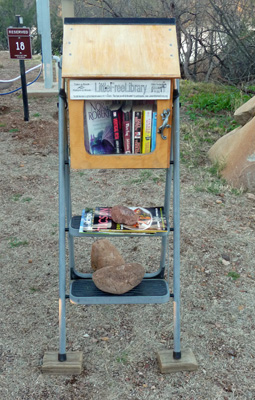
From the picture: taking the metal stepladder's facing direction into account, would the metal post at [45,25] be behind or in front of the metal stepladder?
behind

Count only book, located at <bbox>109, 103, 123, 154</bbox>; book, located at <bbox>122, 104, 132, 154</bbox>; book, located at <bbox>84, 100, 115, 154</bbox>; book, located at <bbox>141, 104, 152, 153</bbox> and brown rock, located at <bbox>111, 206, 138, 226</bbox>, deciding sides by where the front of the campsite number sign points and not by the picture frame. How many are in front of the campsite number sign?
5

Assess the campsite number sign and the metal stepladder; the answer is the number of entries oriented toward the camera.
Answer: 2

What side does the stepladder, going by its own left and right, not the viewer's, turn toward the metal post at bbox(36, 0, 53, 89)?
back

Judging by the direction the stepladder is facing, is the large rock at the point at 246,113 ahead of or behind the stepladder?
behind

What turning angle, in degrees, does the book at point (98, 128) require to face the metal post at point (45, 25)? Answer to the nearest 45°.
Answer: approximately 180°

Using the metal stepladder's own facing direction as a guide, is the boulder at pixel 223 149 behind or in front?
behind

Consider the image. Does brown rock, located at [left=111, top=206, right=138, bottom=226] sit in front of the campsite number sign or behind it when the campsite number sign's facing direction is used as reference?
in front

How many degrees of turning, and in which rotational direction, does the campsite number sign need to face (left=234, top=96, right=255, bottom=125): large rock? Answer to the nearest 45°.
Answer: approximately 45° to its left
